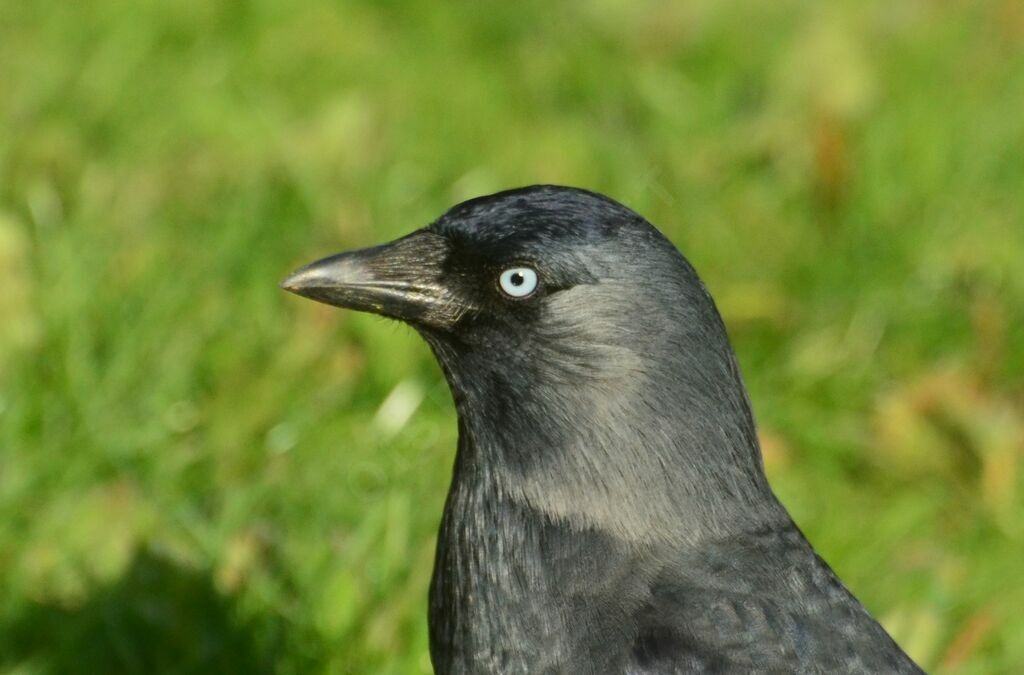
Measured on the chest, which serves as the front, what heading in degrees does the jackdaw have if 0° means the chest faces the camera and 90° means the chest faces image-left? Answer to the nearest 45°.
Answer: approximately 90°
